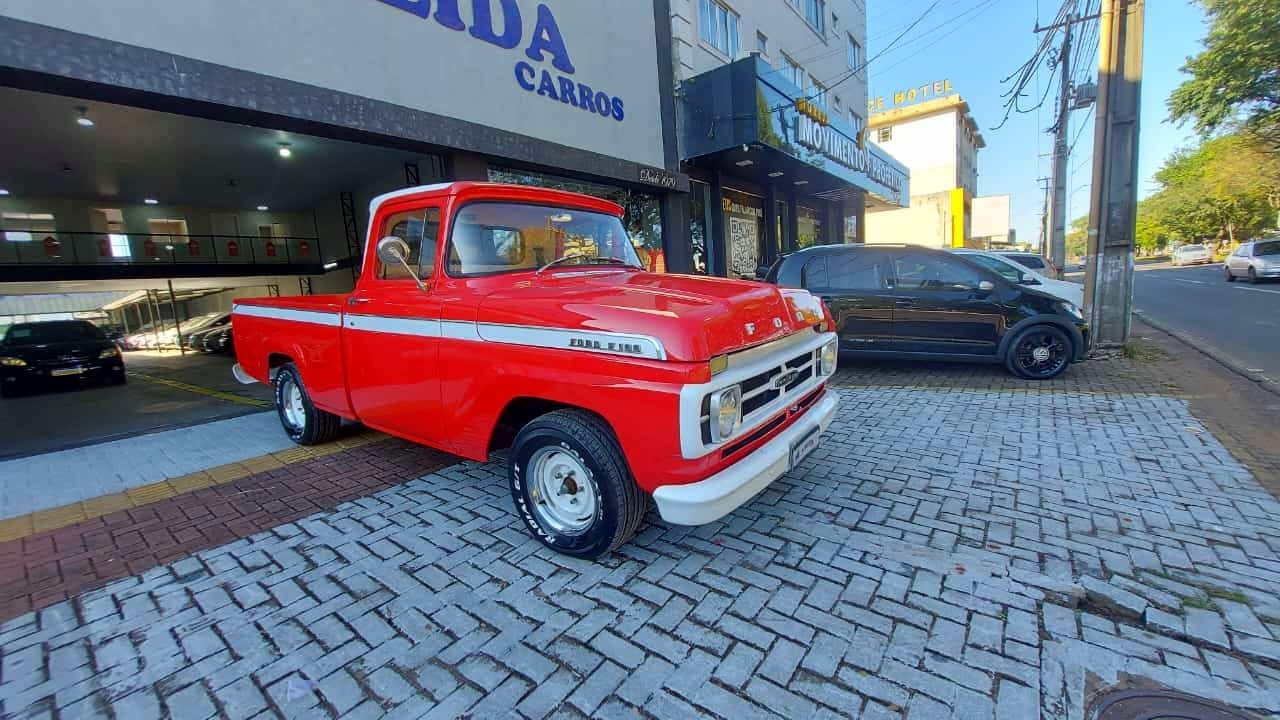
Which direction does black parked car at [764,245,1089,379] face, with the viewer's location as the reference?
facing to the right of the viewer

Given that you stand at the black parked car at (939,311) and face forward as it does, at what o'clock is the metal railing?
The metal railing is roughly at 6 o'clock from the black parked car.

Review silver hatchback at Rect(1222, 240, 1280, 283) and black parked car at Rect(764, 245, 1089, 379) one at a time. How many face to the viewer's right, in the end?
1

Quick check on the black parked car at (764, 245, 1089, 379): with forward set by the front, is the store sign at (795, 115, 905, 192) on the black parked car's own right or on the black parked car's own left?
on the black parked car's own left

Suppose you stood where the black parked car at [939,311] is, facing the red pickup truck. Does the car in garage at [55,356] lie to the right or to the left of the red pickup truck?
right

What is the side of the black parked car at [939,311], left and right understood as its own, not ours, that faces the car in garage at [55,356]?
back
